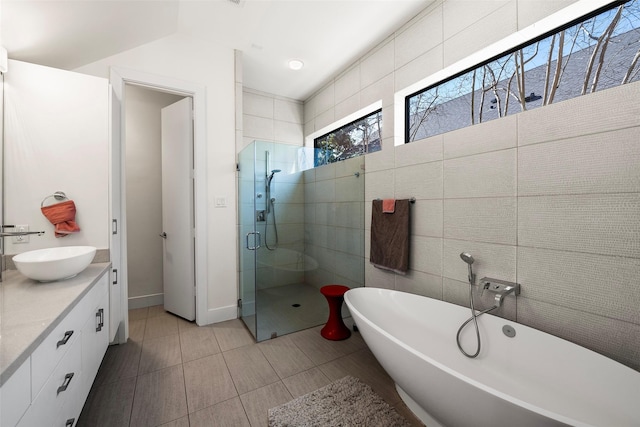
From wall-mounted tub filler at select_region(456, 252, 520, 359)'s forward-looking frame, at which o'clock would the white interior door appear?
The white interior door is roughly at 1 o'clock from the wall-mounted tub filler.

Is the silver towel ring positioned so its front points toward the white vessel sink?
yes

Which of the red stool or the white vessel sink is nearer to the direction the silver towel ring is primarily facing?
the white vessel sink

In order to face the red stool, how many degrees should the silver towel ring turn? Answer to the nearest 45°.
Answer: approximately 45° to its left

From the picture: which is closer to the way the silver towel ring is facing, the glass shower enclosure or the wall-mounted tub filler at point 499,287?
the wall-mounted tub filler

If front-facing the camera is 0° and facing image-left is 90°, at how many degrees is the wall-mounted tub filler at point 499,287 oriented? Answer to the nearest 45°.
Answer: approximately 45°
